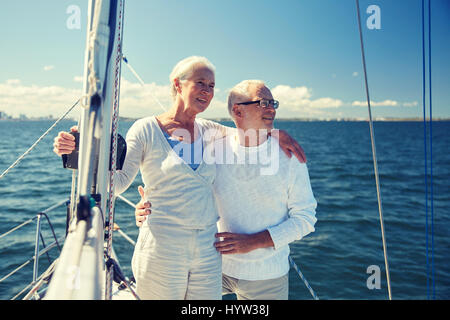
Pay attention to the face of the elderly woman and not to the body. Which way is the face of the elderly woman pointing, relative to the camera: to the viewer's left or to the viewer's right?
to the viewer's right

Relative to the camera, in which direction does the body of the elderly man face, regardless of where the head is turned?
toward the camera
